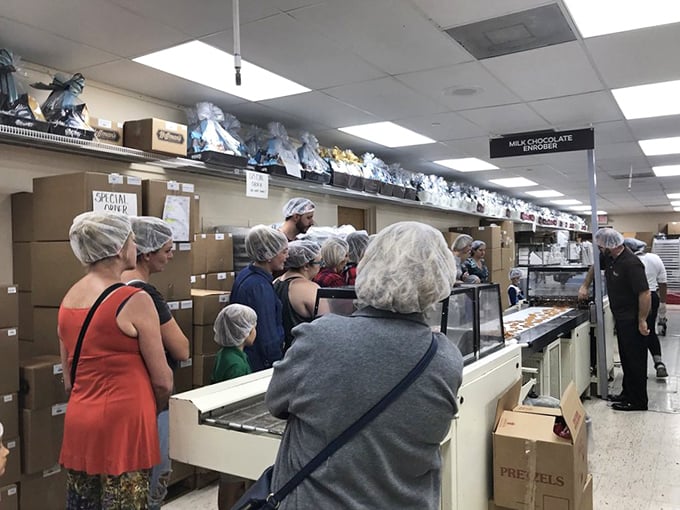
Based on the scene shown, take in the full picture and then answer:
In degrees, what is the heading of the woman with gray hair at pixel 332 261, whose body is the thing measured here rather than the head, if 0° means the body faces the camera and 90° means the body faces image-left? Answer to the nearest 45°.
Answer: approximately 225°

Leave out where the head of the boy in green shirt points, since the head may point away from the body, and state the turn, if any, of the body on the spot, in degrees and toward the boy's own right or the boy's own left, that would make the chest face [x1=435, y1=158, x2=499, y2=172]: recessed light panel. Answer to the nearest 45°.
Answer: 0° — they already face it

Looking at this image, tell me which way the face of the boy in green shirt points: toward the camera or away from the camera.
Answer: away from the camera

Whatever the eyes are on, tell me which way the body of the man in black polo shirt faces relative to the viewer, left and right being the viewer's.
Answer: facing to the left of the viewer

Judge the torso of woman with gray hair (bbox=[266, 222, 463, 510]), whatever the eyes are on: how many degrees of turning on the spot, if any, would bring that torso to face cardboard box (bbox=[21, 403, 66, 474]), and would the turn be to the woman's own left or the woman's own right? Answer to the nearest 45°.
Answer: approximately 45° to the woman's own left

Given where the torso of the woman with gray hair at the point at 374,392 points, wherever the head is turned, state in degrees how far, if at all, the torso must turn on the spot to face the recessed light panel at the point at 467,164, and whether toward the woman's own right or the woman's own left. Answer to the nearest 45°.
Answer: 0° — they already face it

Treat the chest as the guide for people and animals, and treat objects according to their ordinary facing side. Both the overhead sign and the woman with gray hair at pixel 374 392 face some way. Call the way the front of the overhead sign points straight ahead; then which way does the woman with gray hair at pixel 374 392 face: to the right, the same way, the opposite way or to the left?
the opposite way

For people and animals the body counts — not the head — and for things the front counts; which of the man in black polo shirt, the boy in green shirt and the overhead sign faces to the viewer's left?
the man in black polo shirt

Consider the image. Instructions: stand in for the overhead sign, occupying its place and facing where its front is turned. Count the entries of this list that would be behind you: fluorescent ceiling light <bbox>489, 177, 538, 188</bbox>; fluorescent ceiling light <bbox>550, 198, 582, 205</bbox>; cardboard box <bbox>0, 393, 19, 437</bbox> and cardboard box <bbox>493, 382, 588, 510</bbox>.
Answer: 2

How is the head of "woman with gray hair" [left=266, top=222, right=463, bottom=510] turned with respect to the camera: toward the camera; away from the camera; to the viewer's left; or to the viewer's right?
away from the camera

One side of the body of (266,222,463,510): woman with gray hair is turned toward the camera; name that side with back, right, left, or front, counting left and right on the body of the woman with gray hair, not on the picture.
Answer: back

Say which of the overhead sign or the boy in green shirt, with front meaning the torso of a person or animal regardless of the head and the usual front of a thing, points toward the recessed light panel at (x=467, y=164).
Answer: the boy in green shirt

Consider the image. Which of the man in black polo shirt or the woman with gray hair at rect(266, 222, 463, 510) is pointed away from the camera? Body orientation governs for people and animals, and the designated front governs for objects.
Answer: the woman with gray hair

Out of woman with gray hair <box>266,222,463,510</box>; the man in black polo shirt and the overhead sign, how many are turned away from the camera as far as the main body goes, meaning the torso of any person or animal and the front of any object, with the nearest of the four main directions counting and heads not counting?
1

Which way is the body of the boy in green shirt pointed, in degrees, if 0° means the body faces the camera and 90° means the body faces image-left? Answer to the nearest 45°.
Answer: approximately 225°

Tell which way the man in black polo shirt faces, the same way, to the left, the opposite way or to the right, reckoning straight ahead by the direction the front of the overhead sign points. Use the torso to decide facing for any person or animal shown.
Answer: to the right
